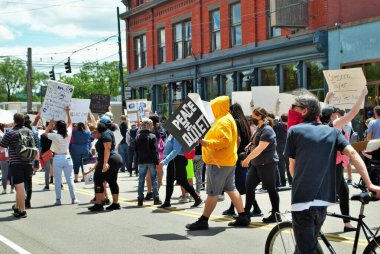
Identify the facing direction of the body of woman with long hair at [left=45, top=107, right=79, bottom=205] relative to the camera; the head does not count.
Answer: away from the camera

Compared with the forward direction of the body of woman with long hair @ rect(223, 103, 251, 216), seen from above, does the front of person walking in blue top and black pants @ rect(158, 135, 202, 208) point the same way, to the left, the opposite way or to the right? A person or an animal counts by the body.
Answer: the same way

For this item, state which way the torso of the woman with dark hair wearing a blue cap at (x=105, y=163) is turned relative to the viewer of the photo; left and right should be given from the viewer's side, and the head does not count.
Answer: facing to the left of the viewer

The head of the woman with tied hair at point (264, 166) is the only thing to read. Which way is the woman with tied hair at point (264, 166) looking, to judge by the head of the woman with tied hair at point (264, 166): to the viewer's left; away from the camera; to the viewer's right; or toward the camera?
to the viewer's left
